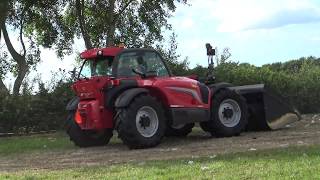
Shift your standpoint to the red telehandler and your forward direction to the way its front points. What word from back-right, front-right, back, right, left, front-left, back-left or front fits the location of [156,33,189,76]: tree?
front-left

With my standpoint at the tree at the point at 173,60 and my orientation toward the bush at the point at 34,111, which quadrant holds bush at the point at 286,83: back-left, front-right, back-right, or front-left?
back-left

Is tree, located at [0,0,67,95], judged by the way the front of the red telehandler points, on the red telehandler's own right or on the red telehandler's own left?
on the red telehandler's own left

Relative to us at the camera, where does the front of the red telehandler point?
facing away from the viewer and to the right of the viewer

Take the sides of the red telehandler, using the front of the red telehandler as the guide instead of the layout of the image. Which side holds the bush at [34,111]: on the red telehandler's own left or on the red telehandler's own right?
on the red telehandler's own left

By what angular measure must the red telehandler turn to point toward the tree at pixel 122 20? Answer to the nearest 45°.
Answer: approximately 45° to its left
